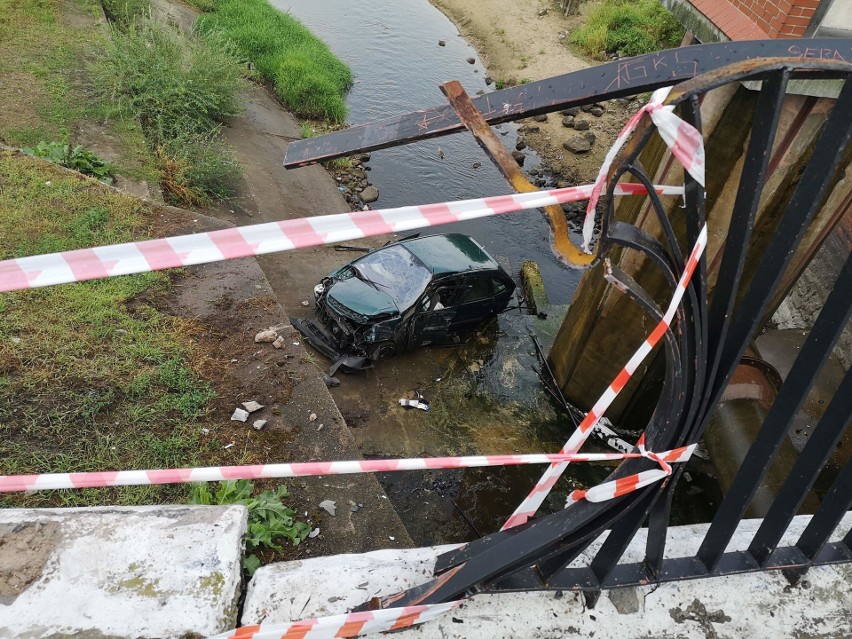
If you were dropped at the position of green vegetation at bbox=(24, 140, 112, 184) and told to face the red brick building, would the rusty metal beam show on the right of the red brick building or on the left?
right

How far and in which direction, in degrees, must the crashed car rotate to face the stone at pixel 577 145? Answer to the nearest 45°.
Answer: approximately 135° to its right

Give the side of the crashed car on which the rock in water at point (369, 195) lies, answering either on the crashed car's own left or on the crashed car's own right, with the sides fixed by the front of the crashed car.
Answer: on the crashed car's own right

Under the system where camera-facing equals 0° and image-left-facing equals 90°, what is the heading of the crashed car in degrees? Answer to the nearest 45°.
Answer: approximately 45°

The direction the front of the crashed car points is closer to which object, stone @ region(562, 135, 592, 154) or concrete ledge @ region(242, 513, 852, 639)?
the concrete ledge
